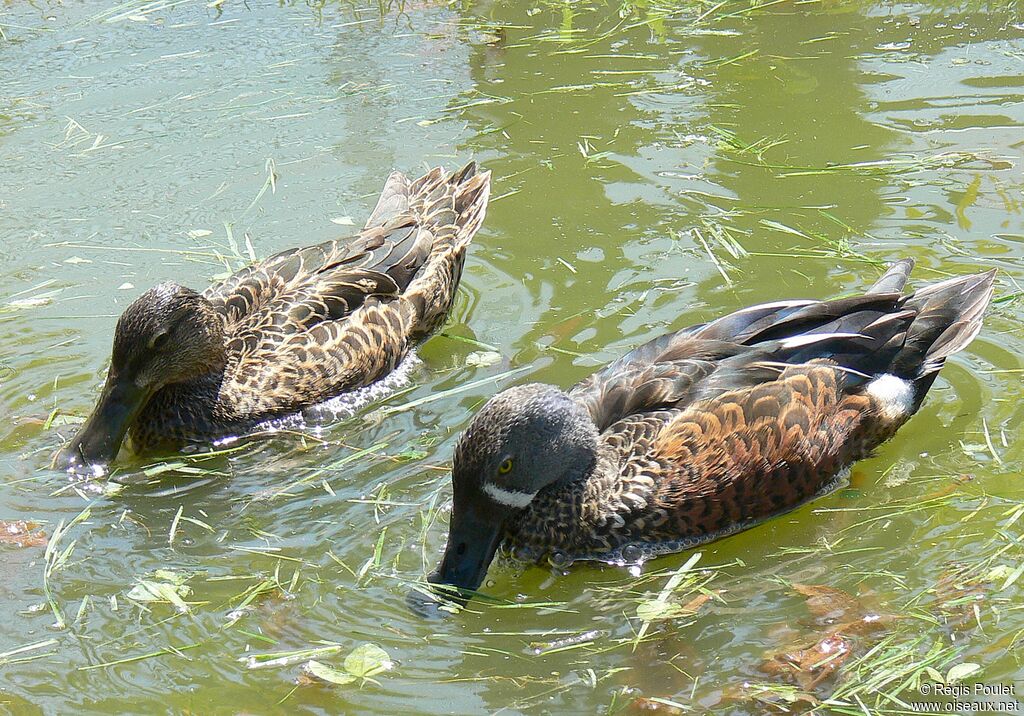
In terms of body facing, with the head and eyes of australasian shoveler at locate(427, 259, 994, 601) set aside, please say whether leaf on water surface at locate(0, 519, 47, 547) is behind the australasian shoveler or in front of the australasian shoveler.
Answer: in front

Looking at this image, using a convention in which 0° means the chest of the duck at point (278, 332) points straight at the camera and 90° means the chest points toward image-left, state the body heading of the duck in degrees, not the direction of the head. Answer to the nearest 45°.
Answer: approximately 45°

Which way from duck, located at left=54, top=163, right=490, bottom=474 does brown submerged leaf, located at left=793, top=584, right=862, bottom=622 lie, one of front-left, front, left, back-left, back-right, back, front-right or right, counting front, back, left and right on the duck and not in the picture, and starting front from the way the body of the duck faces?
left

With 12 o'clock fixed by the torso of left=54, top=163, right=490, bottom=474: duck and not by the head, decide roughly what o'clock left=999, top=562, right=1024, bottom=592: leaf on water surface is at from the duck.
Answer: The leaf on water surface is roughly at 9 o'clock from the duck.

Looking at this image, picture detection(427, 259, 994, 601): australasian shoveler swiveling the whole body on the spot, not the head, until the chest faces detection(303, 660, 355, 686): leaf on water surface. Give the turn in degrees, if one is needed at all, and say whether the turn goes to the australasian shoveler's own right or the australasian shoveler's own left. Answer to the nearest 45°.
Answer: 0° — it already faces it

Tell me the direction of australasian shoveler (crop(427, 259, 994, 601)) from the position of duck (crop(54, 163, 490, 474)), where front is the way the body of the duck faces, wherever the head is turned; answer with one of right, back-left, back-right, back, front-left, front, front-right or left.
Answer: left

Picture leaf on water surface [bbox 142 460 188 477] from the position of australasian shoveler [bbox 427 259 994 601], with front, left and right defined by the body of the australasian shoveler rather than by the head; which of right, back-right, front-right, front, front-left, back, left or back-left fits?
front-right

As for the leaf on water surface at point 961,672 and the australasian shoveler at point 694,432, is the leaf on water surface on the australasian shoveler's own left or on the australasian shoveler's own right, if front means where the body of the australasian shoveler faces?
on the australasian shoveler's own left

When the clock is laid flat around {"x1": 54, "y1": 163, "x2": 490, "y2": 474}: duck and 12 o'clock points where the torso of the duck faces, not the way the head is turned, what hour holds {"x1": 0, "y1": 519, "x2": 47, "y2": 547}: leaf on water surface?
The leaf on water surface is roughly at 12 o'clock from the duck.
